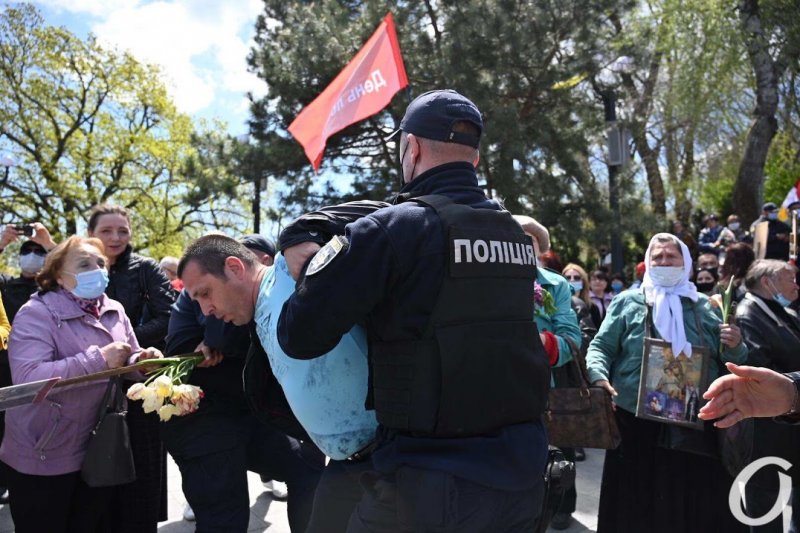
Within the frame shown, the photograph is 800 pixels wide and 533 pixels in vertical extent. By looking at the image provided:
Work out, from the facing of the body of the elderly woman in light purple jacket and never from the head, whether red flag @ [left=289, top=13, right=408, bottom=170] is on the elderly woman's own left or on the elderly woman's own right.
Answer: on the elderly woman's own left

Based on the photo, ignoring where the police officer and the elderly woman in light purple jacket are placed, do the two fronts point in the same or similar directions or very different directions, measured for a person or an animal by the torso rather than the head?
very different directions

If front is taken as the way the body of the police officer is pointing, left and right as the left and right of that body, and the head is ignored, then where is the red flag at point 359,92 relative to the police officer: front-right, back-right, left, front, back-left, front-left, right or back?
front-right

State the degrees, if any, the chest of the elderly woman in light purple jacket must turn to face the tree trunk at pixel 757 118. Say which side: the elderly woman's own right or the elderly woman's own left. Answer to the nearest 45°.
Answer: approximately 90° to the elderly woman's own left

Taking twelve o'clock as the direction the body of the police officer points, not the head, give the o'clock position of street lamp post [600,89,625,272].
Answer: The street lamp post is roughly at 2 o'clock from the police officer.

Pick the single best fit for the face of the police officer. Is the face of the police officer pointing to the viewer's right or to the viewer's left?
to the viewer's left

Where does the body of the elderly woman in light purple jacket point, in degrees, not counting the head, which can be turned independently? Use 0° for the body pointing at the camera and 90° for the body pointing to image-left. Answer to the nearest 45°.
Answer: approximately 315°

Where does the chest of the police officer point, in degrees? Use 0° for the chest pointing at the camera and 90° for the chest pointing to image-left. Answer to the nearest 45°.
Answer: approximately 135°
